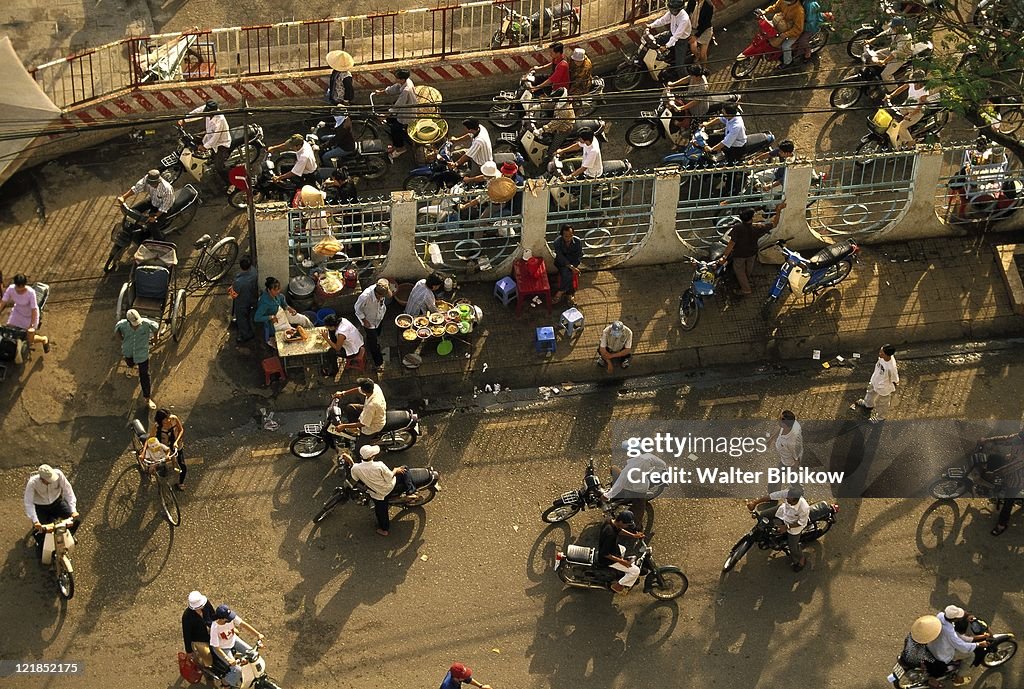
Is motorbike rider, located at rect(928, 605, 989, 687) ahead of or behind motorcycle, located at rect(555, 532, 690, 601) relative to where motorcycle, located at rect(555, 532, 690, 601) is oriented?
ahead

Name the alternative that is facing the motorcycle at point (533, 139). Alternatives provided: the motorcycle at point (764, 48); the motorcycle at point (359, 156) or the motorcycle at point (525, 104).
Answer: the motorcycle at point (764, 48)

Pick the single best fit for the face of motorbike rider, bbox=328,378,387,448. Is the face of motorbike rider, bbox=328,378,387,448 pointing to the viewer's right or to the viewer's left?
to the viewer's left

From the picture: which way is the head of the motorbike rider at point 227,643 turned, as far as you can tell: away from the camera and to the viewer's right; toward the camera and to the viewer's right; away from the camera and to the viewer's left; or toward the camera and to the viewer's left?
toward the camera and to the viewer's right

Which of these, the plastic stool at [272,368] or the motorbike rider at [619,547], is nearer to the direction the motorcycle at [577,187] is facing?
the plastic stool

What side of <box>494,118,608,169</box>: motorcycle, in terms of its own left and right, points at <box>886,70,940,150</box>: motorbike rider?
back

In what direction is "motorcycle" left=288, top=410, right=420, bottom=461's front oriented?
to the viewer's left

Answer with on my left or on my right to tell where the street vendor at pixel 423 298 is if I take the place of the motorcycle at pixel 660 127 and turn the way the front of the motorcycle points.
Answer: on my left

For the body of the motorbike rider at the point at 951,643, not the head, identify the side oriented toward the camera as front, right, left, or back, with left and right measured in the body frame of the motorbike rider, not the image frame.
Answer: right

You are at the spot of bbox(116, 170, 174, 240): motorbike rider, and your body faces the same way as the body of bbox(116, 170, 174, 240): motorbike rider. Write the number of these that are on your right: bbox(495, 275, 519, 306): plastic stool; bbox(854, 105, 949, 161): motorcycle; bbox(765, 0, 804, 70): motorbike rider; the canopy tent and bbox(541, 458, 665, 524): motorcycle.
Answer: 1

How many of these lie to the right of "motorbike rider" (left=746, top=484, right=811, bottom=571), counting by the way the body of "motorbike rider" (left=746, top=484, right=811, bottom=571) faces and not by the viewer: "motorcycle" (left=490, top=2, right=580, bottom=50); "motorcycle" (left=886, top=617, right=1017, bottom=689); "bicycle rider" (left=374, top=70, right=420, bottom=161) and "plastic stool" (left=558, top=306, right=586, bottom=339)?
3

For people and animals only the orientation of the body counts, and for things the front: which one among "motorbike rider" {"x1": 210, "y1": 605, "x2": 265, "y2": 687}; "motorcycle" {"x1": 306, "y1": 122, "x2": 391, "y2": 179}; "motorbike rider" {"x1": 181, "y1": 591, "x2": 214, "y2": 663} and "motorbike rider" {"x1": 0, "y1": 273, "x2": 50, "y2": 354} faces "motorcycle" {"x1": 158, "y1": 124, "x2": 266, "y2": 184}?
"motorcycle" {"x1": 306, "y1": 122, "x2": 391, "y2": 179}

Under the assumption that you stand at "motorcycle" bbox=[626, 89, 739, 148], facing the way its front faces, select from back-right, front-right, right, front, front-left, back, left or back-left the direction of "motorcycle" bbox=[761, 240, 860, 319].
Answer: back-left

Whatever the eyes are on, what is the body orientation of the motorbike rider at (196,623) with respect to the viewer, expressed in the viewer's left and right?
facing the viewer and to the right of the viewer

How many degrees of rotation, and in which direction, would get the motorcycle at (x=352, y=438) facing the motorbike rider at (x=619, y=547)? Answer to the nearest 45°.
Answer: approximately 135° to its left

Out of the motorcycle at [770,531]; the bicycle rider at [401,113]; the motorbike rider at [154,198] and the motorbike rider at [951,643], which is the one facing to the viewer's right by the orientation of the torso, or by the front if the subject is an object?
the motorbike rider at [951,643]

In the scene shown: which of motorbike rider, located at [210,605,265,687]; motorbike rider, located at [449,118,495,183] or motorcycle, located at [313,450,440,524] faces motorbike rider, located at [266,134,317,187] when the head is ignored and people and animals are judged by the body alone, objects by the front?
motorbike rider, located at [449,118,495,183]

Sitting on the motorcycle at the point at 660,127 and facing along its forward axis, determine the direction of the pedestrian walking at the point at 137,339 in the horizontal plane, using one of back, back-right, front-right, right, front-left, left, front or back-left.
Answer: front-left

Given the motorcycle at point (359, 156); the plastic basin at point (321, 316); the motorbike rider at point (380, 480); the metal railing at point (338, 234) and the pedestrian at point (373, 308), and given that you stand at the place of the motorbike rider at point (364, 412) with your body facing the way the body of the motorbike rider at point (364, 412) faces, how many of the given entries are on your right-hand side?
4

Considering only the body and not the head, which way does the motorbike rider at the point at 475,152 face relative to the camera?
to the viewer's left
